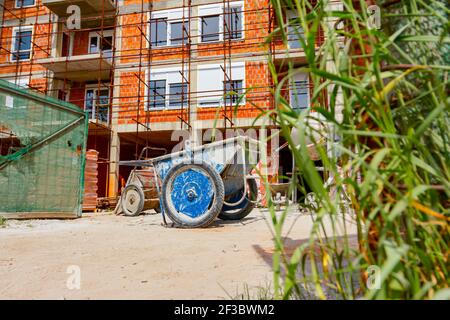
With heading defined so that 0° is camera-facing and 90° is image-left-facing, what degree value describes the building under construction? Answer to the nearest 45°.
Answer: approximately 0°

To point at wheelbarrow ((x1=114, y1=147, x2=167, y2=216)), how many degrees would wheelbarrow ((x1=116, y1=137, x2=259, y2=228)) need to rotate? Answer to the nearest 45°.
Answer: approximately 180°

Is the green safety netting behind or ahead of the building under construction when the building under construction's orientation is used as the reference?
ahead

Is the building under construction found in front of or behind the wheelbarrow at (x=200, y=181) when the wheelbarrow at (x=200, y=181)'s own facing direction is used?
behind

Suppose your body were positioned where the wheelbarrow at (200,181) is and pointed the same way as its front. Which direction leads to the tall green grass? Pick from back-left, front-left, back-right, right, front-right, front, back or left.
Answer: front-right

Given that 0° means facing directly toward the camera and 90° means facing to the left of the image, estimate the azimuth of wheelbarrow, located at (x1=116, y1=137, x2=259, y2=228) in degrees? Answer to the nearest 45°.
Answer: approximately 315°

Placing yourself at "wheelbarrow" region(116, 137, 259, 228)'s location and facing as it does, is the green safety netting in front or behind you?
behind
